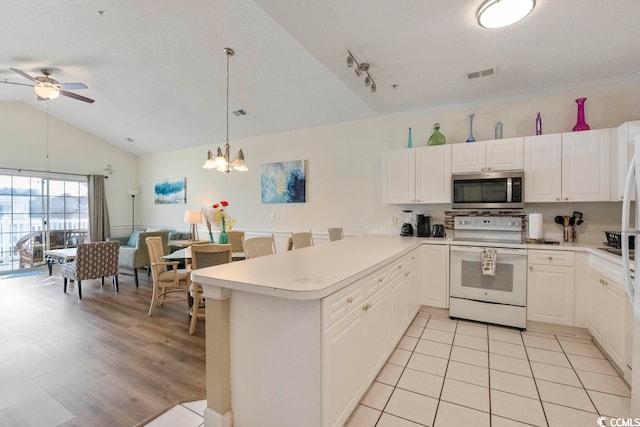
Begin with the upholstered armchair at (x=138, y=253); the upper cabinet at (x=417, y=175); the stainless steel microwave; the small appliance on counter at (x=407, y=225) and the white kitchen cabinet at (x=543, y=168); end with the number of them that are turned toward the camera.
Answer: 4

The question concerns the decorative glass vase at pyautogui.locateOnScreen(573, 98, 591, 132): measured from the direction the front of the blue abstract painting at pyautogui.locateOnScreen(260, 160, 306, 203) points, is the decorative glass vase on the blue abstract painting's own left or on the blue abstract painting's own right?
on the blue abstract painting's own left

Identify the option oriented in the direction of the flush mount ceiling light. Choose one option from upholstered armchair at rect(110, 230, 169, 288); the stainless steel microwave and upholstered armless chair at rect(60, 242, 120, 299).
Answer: the stainless steel microwave

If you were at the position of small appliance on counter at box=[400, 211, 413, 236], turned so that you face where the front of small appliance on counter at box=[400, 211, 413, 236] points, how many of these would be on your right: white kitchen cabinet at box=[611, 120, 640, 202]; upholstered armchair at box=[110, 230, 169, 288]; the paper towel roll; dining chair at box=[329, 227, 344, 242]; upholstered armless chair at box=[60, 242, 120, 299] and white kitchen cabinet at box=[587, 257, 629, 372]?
3

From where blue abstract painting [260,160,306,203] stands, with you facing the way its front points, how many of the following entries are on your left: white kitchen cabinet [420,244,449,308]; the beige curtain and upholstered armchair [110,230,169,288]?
1

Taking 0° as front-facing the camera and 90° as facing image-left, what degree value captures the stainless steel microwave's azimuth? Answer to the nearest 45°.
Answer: approximately 0°

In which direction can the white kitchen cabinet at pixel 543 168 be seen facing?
toward the camera

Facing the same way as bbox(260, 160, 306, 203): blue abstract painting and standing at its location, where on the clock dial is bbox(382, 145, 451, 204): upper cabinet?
The upper cabinet is roughly at 9 o'clock from the blue abstract painting.

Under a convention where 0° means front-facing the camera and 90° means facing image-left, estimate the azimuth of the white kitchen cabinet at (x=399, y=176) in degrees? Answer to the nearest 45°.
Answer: approximately 0°

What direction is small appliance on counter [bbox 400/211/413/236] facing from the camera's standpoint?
toward the camera

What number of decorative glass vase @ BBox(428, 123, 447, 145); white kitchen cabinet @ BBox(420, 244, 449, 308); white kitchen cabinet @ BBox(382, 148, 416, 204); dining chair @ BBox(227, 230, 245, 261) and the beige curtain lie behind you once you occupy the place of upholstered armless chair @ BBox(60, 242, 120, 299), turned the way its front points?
4

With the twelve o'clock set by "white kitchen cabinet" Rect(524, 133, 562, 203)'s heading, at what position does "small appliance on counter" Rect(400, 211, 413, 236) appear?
The small appliance on counter is roughly at 3 o'clock from the white kitchen cabinet.
